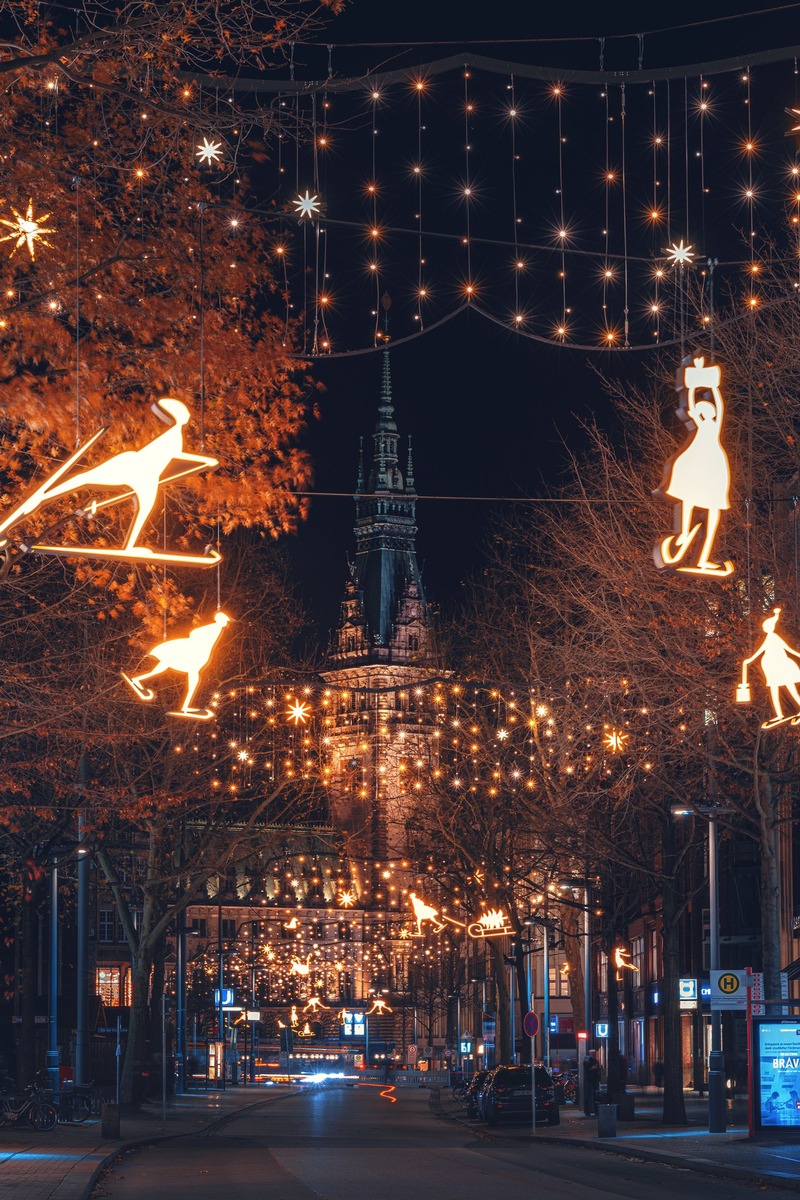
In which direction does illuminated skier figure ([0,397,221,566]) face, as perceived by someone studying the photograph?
facing to the right of the viewer

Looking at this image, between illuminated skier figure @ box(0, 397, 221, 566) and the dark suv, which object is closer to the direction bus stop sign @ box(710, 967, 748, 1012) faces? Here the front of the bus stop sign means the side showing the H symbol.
the illuminated skier figure

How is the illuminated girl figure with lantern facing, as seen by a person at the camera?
facing to the left of the viewer

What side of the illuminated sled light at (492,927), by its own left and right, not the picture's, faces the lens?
left

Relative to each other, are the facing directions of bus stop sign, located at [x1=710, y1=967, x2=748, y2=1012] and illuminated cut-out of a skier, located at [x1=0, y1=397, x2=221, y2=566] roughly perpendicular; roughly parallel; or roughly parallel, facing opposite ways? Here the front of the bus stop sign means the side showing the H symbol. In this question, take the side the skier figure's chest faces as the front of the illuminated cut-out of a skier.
roughly perpendicular

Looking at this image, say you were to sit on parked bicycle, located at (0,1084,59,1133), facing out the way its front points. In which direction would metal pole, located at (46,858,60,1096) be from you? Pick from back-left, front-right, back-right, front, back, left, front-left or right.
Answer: left

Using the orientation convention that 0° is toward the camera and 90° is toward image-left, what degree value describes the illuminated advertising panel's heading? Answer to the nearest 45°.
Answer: approximately 0°

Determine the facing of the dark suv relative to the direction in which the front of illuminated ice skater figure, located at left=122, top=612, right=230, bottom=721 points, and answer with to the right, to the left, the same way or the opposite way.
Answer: to the left

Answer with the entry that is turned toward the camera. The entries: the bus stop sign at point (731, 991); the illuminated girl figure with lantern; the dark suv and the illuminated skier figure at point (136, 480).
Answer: the bus stop sign

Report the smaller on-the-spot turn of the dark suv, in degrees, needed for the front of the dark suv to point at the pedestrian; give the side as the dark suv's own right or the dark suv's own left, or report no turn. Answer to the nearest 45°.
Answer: approximately 45° to the dark suv's own right

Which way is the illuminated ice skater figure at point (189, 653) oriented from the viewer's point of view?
to the viewer's right
